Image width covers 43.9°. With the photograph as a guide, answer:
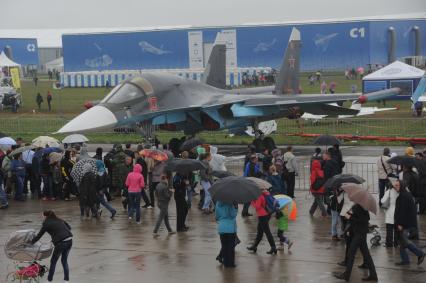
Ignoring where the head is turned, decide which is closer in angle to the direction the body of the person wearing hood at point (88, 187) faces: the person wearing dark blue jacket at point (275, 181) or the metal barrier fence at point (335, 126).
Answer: the metal barrier fence

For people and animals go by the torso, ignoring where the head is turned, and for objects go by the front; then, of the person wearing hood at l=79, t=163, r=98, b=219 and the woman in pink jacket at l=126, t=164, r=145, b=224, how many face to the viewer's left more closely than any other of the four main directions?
0

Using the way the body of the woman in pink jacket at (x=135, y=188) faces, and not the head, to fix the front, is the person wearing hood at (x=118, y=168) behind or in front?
in front

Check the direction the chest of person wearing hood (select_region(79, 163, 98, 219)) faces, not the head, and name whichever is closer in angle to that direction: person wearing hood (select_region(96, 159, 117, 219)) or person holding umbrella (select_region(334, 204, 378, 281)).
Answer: the person wearing hood

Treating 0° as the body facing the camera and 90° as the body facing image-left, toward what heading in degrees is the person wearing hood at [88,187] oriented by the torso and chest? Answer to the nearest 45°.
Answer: approximately 180°

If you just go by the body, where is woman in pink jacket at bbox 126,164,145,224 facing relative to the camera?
away from the camera
